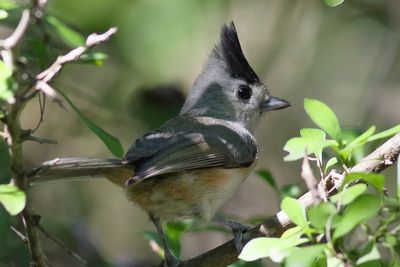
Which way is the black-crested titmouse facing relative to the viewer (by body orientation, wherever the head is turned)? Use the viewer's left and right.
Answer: facing to the right of the viewer

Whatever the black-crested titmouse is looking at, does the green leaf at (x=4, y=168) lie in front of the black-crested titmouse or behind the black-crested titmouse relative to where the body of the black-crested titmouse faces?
behind

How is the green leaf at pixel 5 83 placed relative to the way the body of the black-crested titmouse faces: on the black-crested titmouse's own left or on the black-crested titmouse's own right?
on the black-crested titmouse's own right

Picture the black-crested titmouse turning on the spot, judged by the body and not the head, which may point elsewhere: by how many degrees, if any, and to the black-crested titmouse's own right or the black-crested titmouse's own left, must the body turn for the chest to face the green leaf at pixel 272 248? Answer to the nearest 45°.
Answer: approximately 90° to the black-crested titmouse's own right
